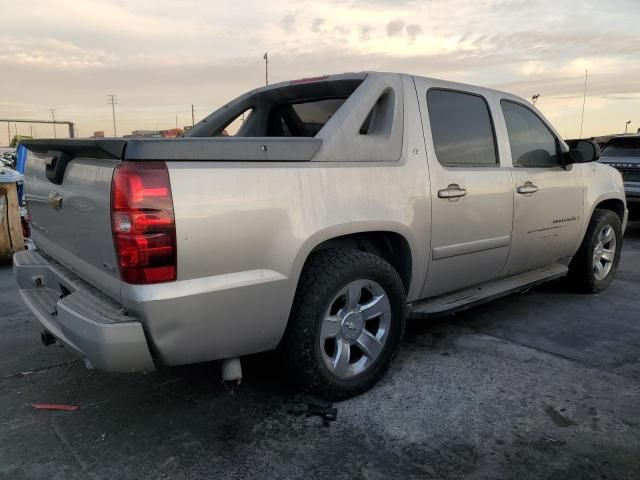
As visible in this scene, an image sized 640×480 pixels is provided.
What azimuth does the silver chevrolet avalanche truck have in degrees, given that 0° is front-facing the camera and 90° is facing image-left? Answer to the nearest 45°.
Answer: approximately 225°
